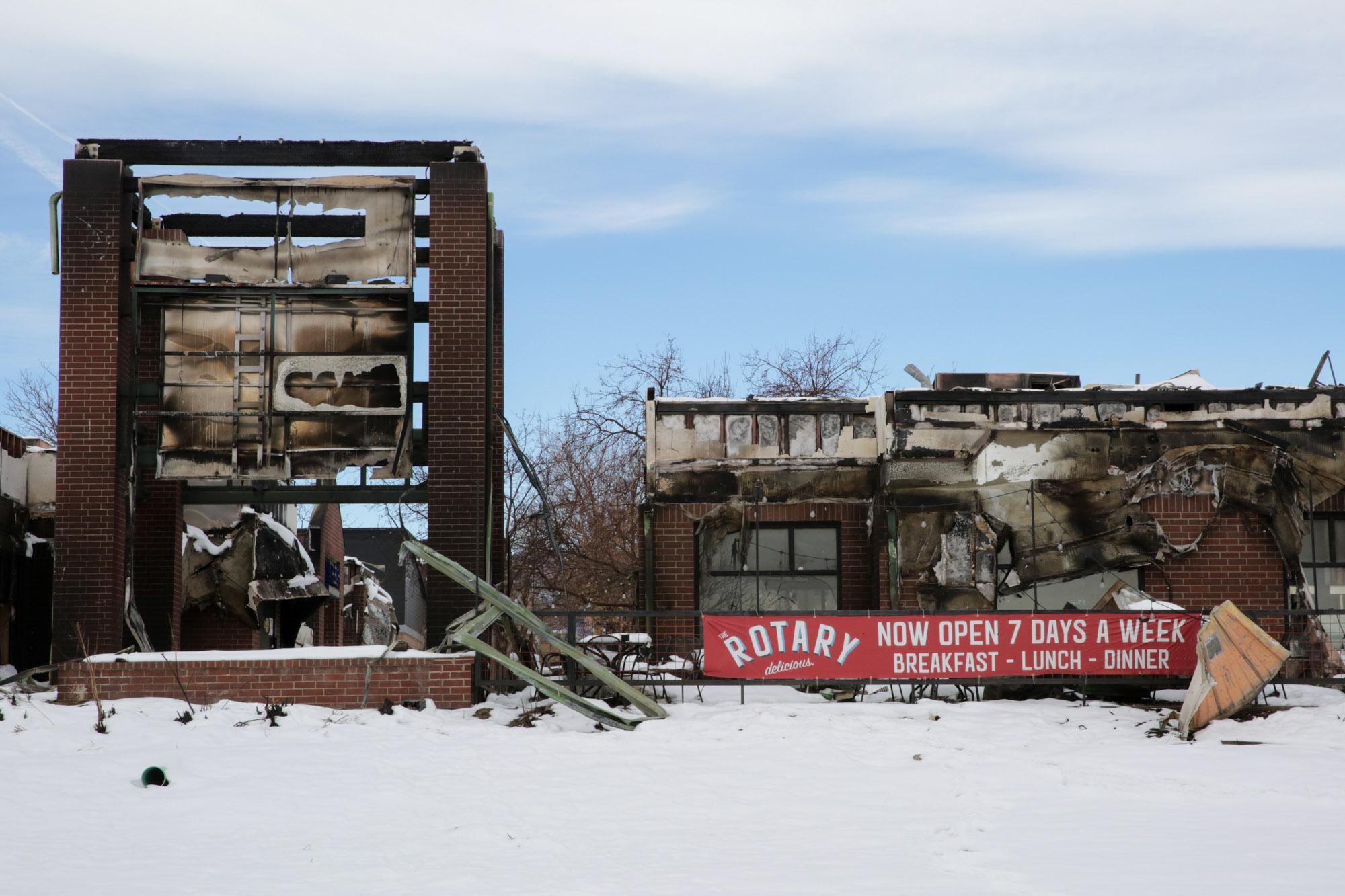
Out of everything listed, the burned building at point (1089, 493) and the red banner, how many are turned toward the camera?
2

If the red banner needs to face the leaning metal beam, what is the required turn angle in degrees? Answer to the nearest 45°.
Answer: approximately 90° to its right

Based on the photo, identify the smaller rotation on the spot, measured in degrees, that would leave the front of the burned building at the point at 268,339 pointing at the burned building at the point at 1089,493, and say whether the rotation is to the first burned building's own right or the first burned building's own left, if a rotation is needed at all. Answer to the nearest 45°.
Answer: approximately 90° to the first burned building's own left

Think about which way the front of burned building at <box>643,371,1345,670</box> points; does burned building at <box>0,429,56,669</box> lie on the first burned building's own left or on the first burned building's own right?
on the first burned building's own right

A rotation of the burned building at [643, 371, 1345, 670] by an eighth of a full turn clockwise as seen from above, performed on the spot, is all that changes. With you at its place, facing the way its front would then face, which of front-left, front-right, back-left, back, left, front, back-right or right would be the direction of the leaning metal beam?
front

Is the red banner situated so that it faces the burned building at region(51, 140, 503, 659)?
no

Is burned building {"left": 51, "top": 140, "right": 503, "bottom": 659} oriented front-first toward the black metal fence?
no

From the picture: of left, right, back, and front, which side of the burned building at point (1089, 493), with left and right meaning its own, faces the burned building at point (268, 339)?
right

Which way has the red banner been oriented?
toward the camera

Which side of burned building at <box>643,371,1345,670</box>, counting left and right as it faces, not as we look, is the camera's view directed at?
front

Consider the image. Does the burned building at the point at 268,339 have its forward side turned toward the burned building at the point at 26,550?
no

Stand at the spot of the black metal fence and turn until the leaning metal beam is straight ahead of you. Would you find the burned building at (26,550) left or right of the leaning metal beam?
right

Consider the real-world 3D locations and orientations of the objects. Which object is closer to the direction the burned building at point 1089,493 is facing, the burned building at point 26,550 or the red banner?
the red banner

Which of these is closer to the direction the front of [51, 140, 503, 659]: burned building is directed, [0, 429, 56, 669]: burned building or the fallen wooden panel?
the fallen wooden panel
